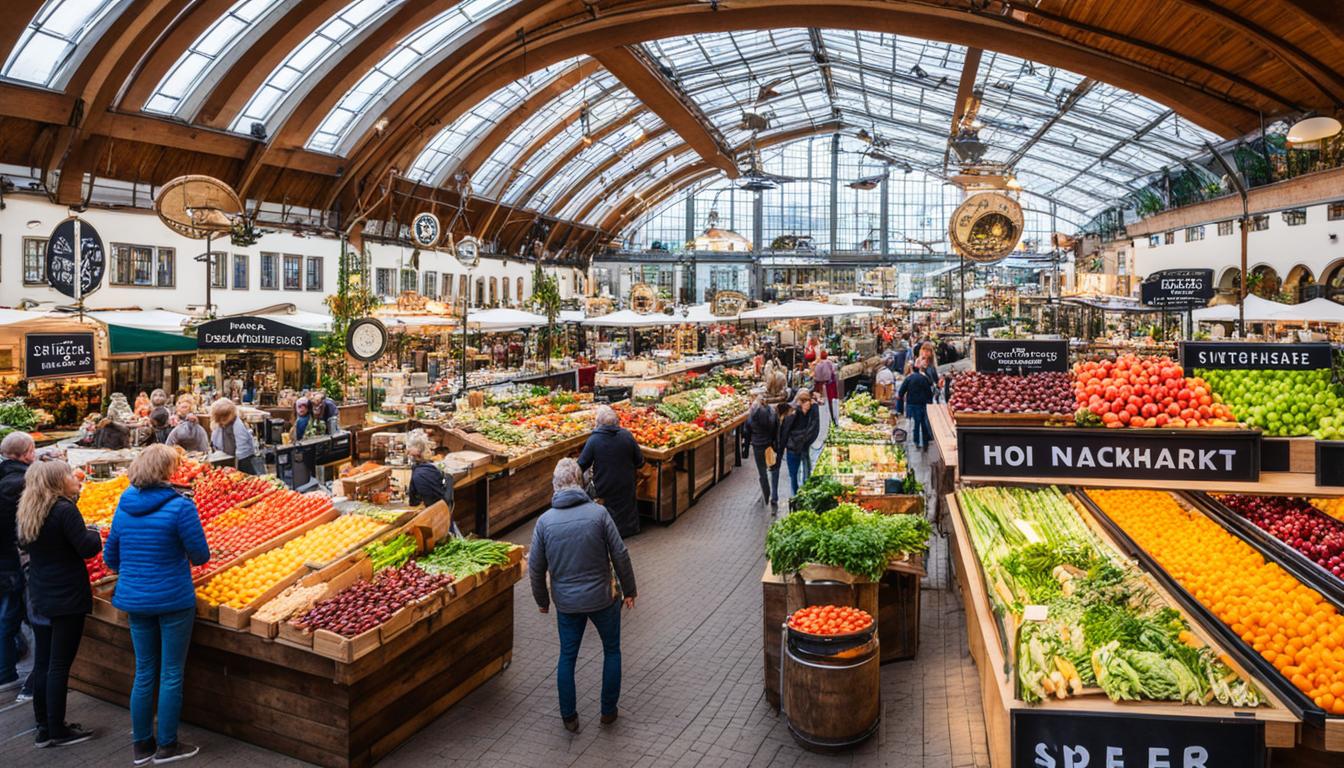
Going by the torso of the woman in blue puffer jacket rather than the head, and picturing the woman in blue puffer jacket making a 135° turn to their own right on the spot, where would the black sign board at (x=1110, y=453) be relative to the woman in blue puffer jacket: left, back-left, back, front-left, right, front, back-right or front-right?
front-left

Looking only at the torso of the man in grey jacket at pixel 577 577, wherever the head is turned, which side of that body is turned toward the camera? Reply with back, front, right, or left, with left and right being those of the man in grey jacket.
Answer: back

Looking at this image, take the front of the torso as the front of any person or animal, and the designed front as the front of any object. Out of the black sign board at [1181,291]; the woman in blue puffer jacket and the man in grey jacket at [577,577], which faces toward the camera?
the black sign board

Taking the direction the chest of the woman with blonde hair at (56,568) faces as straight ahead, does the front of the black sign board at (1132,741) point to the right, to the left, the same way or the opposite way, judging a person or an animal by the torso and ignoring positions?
the opposite way

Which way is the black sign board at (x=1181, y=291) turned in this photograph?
toward the camera

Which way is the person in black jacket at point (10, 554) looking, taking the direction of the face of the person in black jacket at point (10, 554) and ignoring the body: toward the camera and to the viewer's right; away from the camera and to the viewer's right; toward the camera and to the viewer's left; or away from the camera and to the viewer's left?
away from the camera and to the viewer's right

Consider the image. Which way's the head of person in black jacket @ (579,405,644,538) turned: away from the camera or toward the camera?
away from the camera

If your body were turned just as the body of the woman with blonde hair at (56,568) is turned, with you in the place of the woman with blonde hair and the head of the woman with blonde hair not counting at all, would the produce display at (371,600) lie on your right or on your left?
on your right

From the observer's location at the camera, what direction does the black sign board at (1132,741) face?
facing the viewer

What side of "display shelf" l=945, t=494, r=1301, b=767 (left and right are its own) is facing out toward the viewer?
front

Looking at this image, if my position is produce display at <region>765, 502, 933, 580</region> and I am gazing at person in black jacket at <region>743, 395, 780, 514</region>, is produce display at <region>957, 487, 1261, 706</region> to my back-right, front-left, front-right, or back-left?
back-right

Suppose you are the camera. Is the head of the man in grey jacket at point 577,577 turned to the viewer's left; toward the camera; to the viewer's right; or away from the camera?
away from the camera
